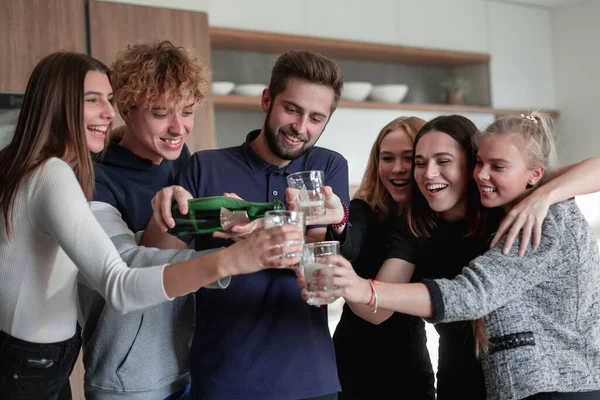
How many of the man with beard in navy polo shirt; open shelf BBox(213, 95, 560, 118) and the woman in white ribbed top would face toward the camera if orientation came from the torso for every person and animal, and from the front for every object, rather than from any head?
2

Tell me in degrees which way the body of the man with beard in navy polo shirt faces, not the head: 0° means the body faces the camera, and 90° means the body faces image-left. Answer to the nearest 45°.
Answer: approximately 0°

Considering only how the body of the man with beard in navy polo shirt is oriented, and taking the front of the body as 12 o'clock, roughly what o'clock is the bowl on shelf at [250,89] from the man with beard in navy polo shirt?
The bowl on shelf is roughly at 6 o'clock from the man with beard in navy polo shirt.

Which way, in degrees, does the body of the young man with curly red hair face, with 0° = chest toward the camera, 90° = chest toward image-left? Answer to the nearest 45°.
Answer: approximately 315°

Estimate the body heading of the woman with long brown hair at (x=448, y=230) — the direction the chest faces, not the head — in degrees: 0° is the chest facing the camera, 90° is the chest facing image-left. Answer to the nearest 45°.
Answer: approximately 45°

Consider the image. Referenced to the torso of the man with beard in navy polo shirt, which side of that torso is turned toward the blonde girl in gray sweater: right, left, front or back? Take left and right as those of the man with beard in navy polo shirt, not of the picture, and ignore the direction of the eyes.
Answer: left

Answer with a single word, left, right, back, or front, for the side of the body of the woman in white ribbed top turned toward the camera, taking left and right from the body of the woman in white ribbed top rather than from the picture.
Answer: right

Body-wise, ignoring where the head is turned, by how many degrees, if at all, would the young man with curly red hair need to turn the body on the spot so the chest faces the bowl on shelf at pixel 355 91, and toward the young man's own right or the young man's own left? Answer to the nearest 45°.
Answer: approximately 90° to the young man's own left

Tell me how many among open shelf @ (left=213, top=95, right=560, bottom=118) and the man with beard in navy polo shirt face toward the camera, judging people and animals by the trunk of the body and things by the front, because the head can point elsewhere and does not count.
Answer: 2

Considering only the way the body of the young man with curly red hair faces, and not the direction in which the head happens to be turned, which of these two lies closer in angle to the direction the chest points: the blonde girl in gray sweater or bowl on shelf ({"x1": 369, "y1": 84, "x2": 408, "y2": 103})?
the blonde girl in gray sweater

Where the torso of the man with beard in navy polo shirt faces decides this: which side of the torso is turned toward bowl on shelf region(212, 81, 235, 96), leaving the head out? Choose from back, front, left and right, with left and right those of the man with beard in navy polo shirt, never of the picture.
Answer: back
